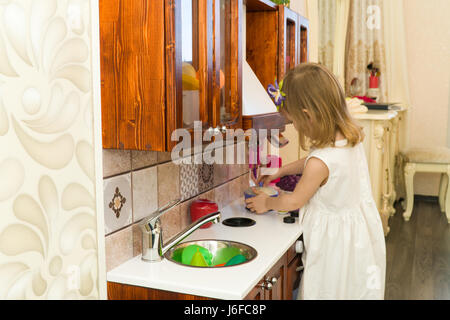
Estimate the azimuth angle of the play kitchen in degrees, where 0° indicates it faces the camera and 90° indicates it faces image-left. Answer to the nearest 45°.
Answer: approximately 315°

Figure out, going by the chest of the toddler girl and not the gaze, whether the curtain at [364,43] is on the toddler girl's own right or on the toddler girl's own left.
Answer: on the toddler girl's own right

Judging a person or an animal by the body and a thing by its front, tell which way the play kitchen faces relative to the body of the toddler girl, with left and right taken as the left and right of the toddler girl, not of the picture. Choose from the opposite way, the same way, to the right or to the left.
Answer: the opposite way

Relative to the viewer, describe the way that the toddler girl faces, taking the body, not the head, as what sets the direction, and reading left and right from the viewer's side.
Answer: facing away from the viewer and to the left of the viewer

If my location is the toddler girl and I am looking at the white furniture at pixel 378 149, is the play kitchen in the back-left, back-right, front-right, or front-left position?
back-left

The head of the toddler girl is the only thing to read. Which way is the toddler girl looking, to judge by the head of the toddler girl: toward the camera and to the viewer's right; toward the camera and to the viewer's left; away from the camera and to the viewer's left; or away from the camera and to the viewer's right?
away from the camera and to the viewer's left

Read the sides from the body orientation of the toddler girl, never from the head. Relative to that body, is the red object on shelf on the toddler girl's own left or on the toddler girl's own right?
on the toddler girl's own right
